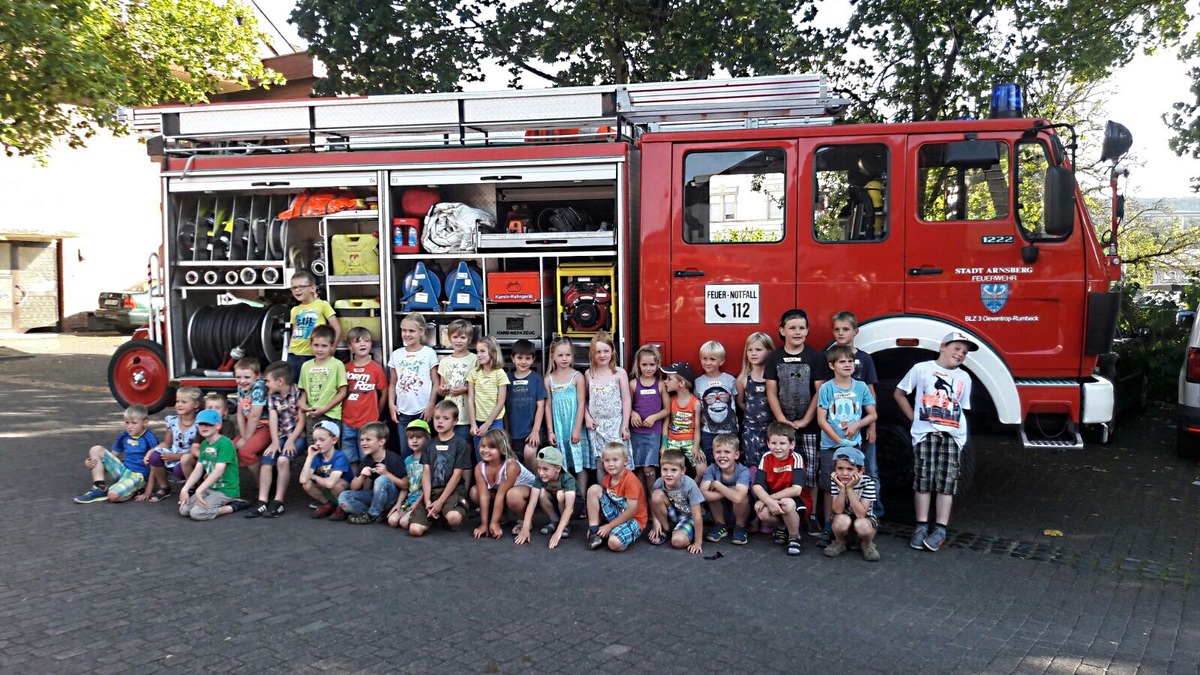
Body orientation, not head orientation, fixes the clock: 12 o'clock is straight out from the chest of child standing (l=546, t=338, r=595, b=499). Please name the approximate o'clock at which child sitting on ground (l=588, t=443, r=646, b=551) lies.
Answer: The child sitting on ground is roughly at 11 o'clock from the child standing.

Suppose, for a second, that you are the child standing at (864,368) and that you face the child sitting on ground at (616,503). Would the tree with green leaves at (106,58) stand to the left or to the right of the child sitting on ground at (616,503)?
right

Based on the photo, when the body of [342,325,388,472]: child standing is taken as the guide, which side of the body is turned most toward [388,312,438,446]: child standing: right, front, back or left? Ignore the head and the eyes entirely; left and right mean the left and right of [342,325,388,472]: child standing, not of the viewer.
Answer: left

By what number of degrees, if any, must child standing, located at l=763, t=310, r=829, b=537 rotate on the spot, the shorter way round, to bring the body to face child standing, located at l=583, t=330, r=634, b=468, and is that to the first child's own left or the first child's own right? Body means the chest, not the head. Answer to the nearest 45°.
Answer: approximately 90° to the first child's own right

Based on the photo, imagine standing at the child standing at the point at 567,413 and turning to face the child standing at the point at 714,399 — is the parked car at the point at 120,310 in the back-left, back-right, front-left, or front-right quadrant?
back-left

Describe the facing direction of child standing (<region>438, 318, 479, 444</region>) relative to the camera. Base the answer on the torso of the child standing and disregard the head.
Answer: toward the camera

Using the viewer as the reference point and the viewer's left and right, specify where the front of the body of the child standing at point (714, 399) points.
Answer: facing the viewer

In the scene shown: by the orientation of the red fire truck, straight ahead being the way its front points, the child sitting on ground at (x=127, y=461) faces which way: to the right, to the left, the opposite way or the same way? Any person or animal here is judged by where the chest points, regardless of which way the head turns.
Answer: to the right

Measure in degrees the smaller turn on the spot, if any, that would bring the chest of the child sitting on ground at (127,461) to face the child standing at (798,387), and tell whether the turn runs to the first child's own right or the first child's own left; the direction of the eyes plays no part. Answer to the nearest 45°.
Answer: approximately 90° to the first child's own left

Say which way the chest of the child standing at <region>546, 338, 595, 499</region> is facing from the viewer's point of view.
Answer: toward the camera

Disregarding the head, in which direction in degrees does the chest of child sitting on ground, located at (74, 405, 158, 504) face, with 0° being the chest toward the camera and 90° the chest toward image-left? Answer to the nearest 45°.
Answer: approximately 45°

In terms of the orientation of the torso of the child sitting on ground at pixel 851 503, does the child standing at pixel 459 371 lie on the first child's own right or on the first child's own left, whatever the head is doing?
on the first child's own right

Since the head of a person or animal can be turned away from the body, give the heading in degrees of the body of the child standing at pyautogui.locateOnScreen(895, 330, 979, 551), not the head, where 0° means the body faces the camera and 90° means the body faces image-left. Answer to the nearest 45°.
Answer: approximately 0°

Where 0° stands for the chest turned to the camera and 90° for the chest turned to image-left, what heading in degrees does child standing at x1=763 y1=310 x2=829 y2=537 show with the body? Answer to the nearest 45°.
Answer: approximately 0°

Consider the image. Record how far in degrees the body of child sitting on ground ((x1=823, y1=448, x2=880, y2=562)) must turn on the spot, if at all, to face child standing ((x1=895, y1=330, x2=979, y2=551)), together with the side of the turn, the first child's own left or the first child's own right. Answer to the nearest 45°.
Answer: approximately 135° to the first child's own left

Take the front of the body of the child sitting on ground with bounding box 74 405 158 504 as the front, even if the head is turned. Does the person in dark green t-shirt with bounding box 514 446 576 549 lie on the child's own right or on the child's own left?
on the child's own left
